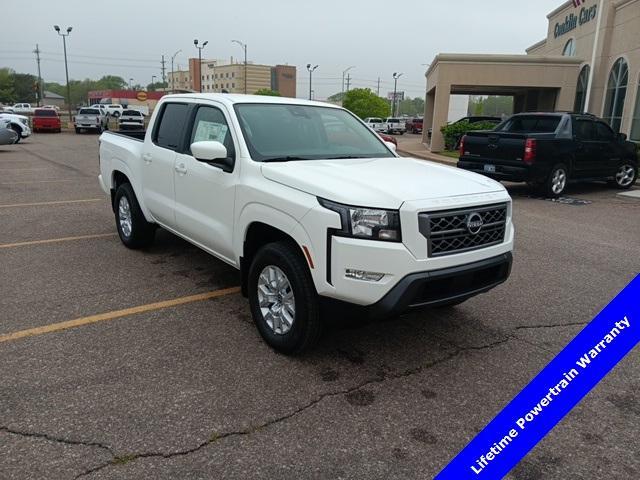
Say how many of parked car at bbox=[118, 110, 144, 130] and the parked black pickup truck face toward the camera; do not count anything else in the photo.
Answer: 1

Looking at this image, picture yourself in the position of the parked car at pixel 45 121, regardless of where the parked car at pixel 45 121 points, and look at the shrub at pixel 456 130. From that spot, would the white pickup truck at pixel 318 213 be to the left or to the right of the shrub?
right

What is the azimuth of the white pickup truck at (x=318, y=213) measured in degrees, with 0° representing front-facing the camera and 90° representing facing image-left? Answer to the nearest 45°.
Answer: approximately 315°

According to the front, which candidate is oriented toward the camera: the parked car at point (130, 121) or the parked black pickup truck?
the parked car

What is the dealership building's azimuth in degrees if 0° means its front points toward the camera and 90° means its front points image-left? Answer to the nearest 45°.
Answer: approximately 45°

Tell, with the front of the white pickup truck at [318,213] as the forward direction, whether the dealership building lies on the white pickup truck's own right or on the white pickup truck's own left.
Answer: on the white pickup truck's own left

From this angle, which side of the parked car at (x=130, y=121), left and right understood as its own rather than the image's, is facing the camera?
front

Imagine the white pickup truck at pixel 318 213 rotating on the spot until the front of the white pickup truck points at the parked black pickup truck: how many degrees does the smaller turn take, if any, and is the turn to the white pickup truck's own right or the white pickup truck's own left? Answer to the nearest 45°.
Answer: approximately 90° to the white pickup truck's own left

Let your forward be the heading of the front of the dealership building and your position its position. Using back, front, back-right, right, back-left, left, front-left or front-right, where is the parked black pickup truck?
front-left

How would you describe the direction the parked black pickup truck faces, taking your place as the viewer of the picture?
facing away from the viewer and to the right of the viewer

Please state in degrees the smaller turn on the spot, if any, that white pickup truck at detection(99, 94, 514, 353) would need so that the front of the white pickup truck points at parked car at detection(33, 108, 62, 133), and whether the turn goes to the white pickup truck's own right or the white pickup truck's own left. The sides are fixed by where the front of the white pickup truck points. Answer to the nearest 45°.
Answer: approximately 180°

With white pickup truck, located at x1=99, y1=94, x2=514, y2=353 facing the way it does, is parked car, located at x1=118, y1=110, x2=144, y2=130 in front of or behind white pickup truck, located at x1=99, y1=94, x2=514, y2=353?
behind

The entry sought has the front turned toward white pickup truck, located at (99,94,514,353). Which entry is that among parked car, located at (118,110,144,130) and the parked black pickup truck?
the parked car

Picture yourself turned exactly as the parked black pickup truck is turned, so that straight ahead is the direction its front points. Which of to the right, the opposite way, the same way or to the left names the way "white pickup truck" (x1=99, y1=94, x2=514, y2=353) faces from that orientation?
to the right

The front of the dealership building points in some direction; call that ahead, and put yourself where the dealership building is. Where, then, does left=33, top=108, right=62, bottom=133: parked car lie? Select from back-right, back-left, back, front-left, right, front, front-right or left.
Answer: front-right

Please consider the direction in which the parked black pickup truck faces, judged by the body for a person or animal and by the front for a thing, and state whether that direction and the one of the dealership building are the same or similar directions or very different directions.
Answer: very different directions

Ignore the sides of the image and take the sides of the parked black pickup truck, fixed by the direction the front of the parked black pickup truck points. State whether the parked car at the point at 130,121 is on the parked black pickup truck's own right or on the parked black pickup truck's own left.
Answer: on the parked black pickup truck's own left
